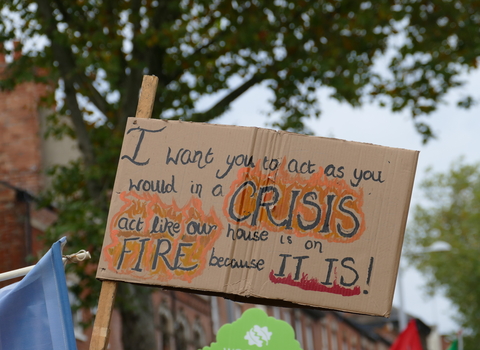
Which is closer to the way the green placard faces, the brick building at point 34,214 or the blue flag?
the blue flag

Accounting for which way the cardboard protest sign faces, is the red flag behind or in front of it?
behind

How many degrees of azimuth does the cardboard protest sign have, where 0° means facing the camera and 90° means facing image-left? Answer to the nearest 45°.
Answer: approximately 0°

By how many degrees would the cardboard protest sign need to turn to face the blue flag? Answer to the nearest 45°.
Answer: approximately 90° to its right

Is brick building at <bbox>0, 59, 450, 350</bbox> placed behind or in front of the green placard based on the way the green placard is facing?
behind

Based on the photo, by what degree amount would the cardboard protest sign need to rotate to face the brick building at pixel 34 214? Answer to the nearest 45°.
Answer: approximately 180°

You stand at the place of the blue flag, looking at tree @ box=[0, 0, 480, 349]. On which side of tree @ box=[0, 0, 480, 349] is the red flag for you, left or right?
right

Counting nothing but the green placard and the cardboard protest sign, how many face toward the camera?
2

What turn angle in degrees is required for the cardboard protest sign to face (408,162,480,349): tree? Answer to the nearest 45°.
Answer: approximately 180°

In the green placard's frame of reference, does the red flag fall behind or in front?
behind
